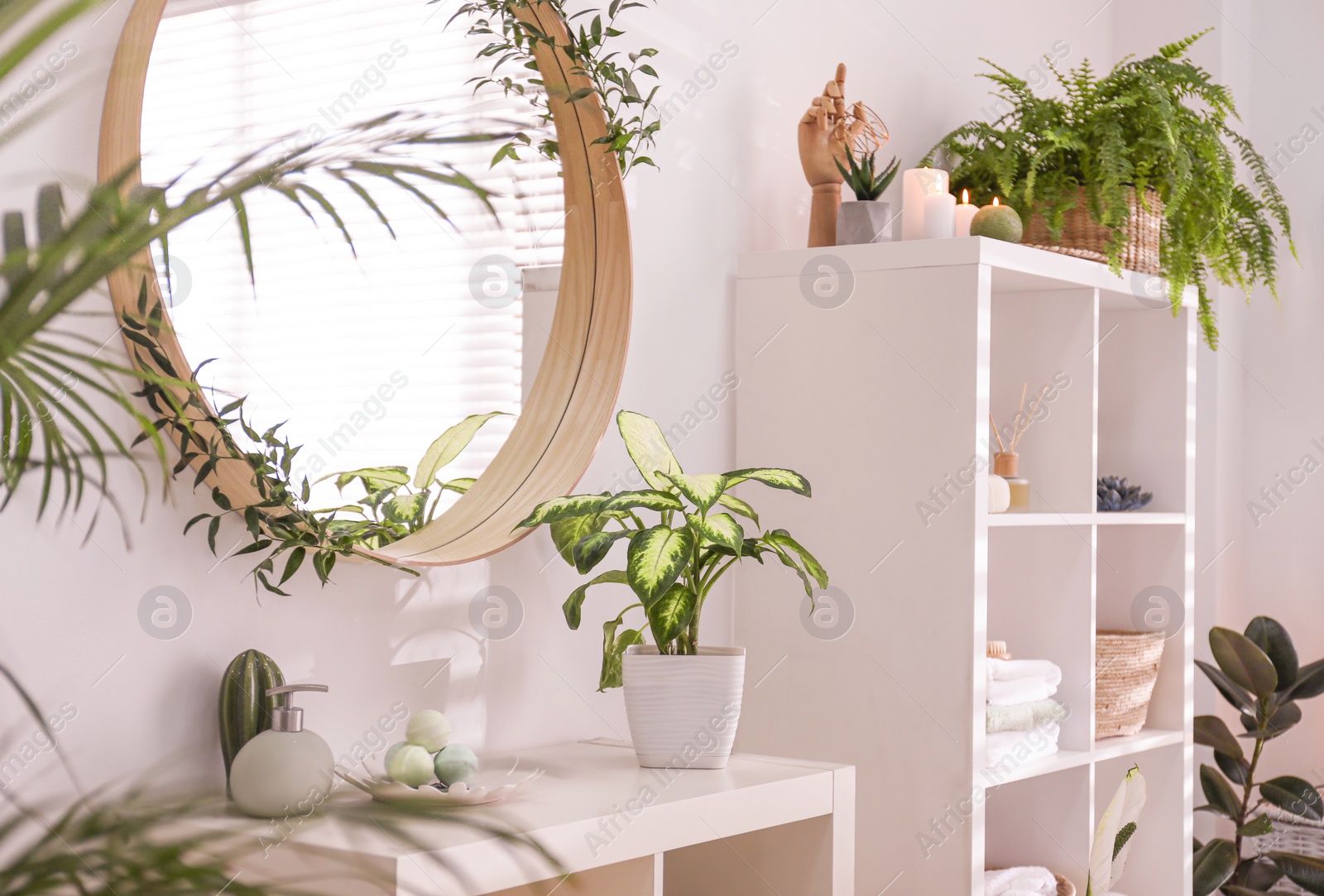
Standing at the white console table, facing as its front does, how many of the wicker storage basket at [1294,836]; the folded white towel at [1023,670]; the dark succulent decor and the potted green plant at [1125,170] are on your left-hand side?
4

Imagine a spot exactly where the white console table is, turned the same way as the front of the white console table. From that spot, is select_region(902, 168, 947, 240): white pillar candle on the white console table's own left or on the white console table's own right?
on the white console table's own left

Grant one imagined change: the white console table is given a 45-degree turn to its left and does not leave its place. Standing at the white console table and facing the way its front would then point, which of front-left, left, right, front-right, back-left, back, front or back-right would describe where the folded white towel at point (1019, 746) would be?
front-left

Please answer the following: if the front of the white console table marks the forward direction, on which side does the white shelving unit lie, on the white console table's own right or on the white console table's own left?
on the white console table's own left

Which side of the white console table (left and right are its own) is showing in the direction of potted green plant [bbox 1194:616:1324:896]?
left
